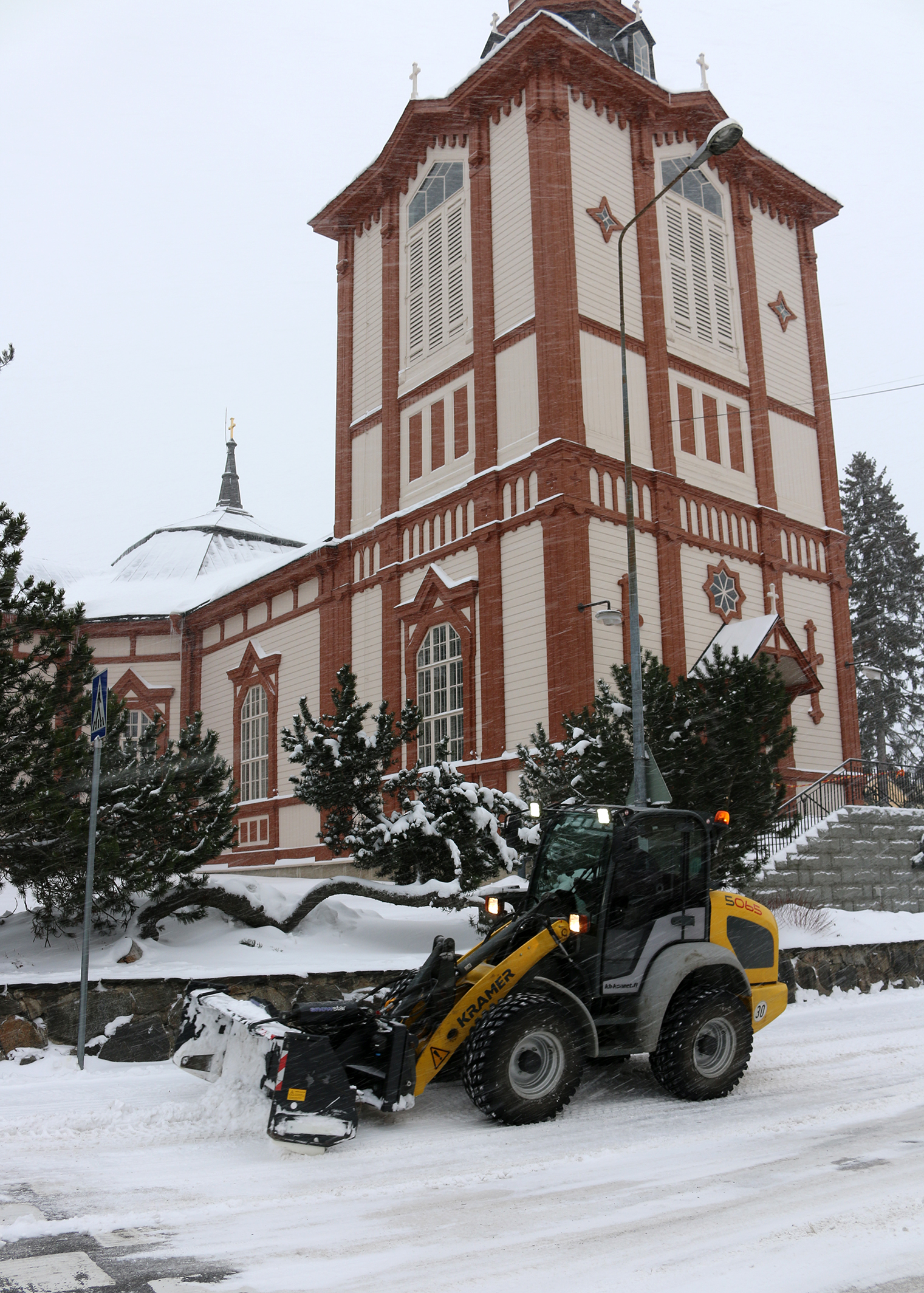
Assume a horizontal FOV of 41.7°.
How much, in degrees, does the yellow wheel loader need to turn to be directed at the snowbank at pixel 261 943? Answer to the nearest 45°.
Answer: approximately 90° to its right

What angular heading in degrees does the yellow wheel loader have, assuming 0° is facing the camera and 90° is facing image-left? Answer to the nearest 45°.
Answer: approximately 45°

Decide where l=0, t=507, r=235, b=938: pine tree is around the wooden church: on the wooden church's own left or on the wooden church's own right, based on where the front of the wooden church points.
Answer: on the wooden church's own right

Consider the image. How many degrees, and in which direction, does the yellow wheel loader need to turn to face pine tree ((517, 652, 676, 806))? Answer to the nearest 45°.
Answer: approximately 135° to its right

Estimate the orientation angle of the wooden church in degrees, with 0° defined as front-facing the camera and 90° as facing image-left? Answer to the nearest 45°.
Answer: approximately 315°

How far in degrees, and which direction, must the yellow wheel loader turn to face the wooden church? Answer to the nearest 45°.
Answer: approximately 135° to its right

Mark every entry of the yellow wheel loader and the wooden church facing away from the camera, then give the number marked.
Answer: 0

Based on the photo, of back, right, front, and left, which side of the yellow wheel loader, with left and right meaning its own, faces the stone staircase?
back

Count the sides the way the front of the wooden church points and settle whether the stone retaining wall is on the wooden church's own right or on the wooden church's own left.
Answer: on the wooden church's own right

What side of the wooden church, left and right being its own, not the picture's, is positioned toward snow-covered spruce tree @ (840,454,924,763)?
left

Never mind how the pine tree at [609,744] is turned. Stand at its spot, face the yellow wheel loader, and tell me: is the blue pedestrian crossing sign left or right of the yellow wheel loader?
right

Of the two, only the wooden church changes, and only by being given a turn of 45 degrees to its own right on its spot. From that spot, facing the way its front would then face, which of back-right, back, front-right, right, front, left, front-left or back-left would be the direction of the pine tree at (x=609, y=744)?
front
